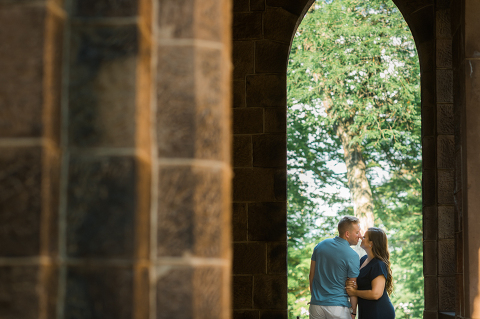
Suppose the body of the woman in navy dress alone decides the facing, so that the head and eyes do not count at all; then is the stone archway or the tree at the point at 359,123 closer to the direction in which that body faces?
the stone archway

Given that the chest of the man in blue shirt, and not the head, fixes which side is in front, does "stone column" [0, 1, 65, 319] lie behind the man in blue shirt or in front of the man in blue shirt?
behind

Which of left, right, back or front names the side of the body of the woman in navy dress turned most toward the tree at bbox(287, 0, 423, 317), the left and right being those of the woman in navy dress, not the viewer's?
right

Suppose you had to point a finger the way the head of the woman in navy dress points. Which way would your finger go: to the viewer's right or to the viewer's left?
to the viewer's left

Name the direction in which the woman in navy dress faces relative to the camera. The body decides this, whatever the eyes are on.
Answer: to the viewer's left

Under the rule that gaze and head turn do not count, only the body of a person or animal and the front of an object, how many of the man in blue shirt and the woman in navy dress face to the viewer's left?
1

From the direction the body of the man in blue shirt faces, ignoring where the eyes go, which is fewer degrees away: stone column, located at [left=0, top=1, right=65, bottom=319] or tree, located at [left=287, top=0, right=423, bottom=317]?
the tree

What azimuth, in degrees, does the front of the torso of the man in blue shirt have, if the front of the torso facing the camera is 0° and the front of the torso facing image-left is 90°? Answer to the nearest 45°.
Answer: approximately 225°
